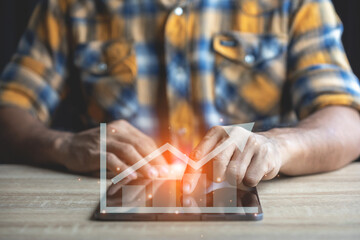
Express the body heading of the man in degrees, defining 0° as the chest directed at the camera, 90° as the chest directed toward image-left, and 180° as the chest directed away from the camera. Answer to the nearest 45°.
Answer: approximately 0°
